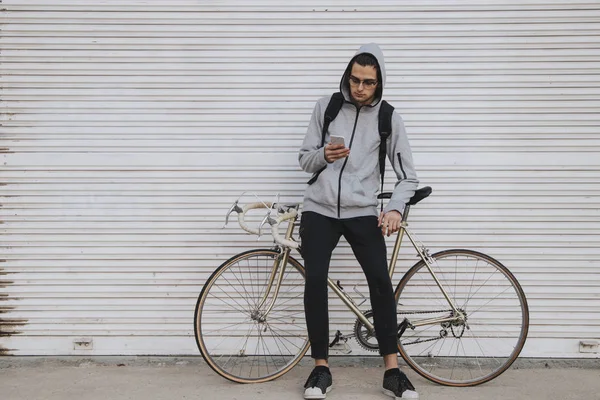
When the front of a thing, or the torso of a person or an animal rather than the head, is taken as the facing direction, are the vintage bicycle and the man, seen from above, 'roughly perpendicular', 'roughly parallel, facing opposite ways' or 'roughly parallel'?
roughly perpendicular

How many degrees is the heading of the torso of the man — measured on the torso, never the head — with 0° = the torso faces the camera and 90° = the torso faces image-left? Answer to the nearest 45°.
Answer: approximately 0°

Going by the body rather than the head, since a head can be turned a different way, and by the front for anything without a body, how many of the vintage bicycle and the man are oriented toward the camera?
1

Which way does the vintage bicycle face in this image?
to the viewer's left
